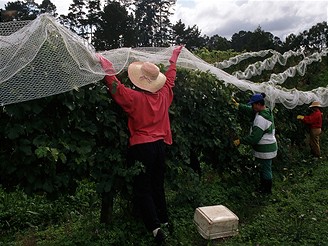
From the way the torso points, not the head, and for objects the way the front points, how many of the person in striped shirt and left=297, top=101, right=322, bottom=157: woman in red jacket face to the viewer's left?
2

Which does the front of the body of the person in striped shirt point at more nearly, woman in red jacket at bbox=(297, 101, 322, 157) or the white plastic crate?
the white plastic crate

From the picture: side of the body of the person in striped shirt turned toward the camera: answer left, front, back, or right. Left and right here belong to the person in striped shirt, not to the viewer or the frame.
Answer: left

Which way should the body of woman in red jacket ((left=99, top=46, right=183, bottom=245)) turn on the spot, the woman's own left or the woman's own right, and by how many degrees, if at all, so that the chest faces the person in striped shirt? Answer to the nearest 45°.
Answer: approximately 45° to the woman's own right

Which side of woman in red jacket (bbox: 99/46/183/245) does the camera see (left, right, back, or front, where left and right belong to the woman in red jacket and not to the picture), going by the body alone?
back

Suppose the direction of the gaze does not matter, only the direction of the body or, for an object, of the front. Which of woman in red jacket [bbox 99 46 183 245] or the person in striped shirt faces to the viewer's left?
the person in striped shirt

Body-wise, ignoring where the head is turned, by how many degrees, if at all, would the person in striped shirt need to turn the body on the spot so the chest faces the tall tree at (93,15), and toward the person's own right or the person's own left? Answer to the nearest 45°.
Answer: approximately 45° to the person's own right

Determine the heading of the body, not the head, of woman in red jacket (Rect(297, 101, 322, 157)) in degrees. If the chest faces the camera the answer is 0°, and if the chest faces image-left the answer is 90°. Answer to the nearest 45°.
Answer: approximately 90°

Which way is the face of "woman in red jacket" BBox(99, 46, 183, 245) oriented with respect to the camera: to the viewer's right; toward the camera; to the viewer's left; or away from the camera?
away from the camera
